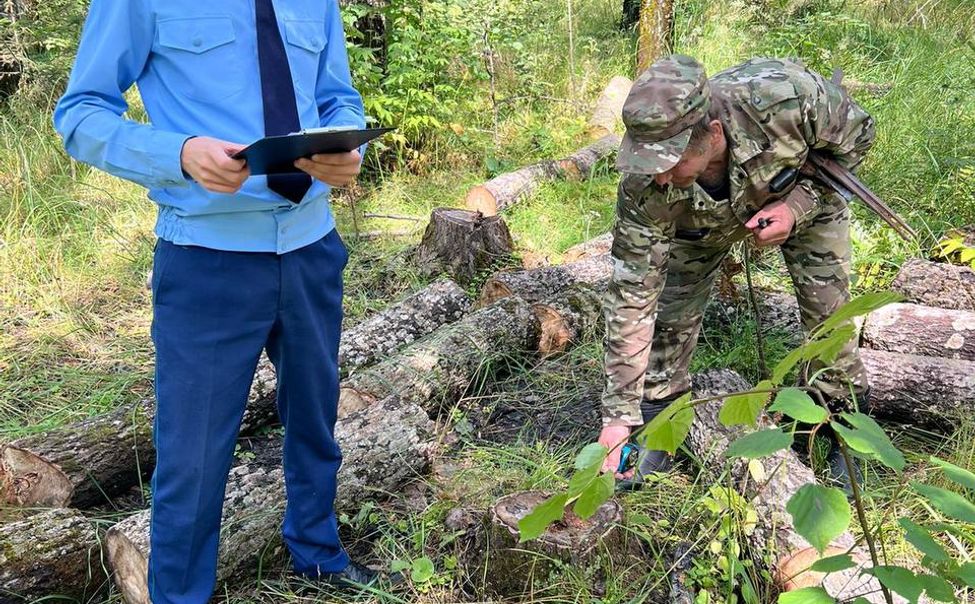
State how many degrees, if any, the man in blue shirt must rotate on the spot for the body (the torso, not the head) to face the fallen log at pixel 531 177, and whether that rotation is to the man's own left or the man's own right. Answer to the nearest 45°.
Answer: approximately 90° to the man's own left

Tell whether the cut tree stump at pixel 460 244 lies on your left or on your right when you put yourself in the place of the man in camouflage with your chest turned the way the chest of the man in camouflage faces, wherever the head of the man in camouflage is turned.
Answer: on your right

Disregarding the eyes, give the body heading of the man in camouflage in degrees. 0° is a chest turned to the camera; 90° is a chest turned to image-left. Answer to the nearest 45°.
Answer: approximately 45°

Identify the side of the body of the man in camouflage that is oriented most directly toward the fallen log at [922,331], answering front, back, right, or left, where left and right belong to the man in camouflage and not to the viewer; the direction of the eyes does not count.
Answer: back

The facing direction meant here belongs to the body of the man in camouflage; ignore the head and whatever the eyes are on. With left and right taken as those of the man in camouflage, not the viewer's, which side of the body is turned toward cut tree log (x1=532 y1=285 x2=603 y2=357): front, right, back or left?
right

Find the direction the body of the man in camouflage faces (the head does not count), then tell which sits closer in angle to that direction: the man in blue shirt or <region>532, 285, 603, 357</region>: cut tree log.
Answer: the man in blue shirt

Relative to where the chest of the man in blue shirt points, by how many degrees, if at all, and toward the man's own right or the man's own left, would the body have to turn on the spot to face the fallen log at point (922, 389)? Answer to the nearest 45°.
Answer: approximately 45° to the man's own left

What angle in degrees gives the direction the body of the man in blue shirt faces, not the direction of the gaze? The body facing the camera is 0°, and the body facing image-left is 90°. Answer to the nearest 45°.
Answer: approximately 315°

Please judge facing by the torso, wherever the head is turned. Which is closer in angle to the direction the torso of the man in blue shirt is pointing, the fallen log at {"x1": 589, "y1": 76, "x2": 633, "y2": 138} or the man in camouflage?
the man in camouflage
